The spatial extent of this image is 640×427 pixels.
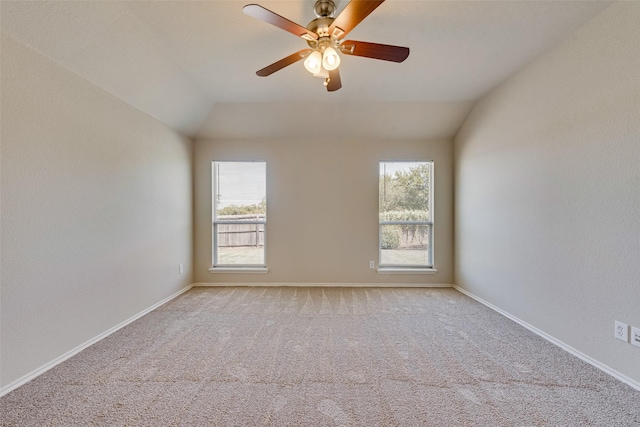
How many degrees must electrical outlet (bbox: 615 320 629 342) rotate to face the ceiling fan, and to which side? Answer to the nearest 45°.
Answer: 0° — it already faces it

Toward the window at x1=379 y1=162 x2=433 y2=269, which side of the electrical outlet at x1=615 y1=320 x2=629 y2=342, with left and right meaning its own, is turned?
right

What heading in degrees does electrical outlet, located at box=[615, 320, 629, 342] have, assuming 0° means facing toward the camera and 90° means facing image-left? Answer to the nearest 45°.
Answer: approximately 45°

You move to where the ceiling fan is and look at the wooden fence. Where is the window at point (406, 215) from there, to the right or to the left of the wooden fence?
right
